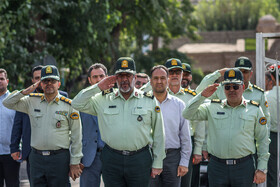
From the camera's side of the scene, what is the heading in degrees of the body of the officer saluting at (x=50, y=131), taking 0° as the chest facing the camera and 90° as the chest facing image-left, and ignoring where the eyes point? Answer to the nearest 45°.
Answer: approximately 0°

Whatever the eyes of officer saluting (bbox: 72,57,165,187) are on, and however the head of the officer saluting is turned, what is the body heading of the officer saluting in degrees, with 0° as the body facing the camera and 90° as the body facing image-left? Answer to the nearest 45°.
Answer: approximately 0°

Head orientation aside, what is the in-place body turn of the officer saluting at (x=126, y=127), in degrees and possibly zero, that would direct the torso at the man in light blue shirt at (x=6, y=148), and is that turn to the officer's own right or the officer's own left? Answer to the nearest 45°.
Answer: approximately 135° to the officer's own right

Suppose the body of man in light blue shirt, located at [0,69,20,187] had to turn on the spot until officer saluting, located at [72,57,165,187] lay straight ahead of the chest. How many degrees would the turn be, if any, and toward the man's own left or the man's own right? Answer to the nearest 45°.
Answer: approximately 45° to the man's own left

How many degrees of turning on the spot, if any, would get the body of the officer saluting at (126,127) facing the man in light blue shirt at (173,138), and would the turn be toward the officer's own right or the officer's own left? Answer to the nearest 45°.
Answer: approximately 135° to the officer's own left
